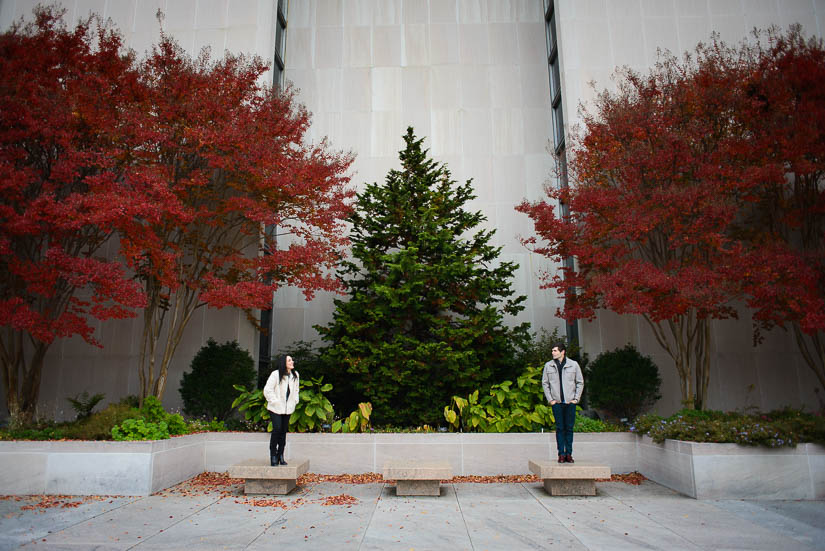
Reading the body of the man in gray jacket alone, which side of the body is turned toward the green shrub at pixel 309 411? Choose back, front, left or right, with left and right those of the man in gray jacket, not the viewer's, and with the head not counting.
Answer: right

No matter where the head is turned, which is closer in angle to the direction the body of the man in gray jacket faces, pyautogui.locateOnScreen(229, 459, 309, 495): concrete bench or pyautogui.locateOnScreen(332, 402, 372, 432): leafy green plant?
the concrete bench

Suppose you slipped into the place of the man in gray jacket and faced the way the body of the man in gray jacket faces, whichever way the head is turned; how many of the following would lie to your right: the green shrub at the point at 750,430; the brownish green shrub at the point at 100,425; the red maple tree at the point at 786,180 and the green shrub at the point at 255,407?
2

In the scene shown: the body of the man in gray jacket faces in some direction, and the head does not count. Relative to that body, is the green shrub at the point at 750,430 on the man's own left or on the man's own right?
on the man's own left

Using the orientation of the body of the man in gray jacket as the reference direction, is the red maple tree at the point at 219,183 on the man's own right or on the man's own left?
on the man's own right

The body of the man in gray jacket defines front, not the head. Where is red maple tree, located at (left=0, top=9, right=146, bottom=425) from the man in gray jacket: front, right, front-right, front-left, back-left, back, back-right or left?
right

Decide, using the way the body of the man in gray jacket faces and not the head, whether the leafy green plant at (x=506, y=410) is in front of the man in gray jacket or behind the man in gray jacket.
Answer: behind

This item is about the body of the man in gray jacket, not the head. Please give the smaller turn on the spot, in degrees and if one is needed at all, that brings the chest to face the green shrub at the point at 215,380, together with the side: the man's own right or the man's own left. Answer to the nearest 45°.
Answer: approximately 90° to the man's own right

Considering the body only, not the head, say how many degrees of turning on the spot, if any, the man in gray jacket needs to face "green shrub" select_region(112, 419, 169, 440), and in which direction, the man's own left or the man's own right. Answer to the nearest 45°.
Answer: approximately 90° to the man's own right

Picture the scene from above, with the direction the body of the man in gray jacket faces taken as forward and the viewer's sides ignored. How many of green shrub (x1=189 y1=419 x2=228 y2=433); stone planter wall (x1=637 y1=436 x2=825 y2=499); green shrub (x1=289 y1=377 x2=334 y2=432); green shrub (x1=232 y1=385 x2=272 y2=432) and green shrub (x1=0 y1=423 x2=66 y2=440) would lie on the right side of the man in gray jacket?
4

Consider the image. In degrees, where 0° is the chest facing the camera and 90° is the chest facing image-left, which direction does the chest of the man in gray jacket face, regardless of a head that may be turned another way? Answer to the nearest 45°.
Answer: approximately 0°
